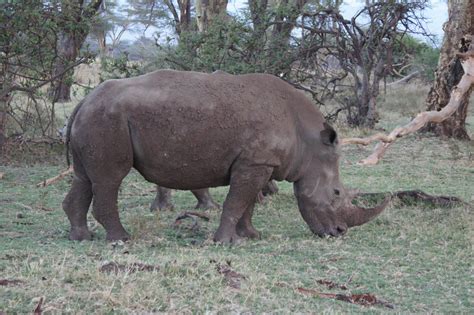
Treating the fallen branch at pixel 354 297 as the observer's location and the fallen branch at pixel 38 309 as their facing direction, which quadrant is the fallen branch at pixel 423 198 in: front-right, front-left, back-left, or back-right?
back-right

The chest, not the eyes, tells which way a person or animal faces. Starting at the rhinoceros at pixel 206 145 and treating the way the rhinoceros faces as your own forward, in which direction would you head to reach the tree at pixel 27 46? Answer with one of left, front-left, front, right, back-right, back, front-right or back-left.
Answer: back-left

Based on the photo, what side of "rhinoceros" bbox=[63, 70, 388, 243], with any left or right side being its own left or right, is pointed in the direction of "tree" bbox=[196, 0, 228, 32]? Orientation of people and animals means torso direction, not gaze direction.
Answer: left

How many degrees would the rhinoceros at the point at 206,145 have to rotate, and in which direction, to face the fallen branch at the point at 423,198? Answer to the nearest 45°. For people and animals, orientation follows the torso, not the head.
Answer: approximately 45° to its left

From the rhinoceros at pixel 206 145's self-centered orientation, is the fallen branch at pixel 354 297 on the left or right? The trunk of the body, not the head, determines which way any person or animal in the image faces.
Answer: on its right

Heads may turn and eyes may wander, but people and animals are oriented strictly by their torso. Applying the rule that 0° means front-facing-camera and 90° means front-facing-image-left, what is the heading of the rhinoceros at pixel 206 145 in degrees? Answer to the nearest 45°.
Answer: approximately 270°
